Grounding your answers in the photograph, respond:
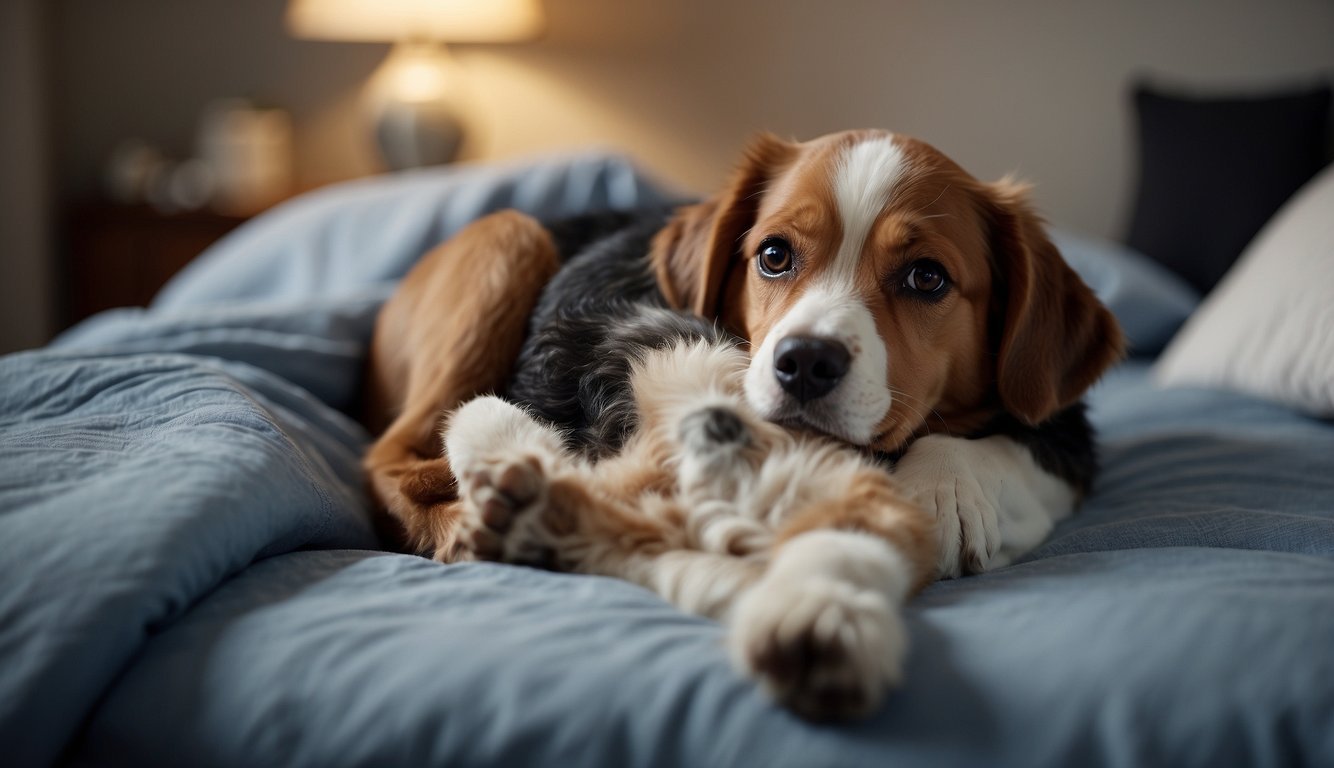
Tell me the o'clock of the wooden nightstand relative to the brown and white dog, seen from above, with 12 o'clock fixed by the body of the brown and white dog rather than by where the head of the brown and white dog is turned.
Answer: The wooden nightstand is roughly at 6 o'clock from the brown and white dog.

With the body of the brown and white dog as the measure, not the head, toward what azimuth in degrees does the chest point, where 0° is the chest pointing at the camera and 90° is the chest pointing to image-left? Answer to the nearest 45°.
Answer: approximately 315°

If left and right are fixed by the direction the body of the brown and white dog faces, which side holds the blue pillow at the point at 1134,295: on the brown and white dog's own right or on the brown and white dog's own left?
on the brown and white dog's own left

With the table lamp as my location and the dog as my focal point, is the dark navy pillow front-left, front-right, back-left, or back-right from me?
front-left

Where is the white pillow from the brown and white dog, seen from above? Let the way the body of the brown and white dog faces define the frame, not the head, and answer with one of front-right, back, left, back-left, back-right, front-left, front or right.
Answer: left

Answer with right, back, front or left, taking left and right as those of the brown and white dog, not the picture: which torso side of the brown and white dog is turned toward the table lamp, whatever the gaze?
back

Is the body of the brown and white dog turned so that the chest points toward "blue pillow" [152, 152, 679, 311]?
no

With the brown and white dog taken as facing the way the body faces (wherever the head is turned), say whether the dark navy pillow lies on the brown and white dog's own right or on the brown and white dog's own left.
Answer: on the brown and white dog's own left

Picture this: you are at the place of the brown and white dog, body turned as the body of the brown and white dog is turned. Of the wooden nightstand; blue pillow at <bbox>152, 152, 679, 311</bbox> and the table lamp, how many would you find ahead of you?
0
